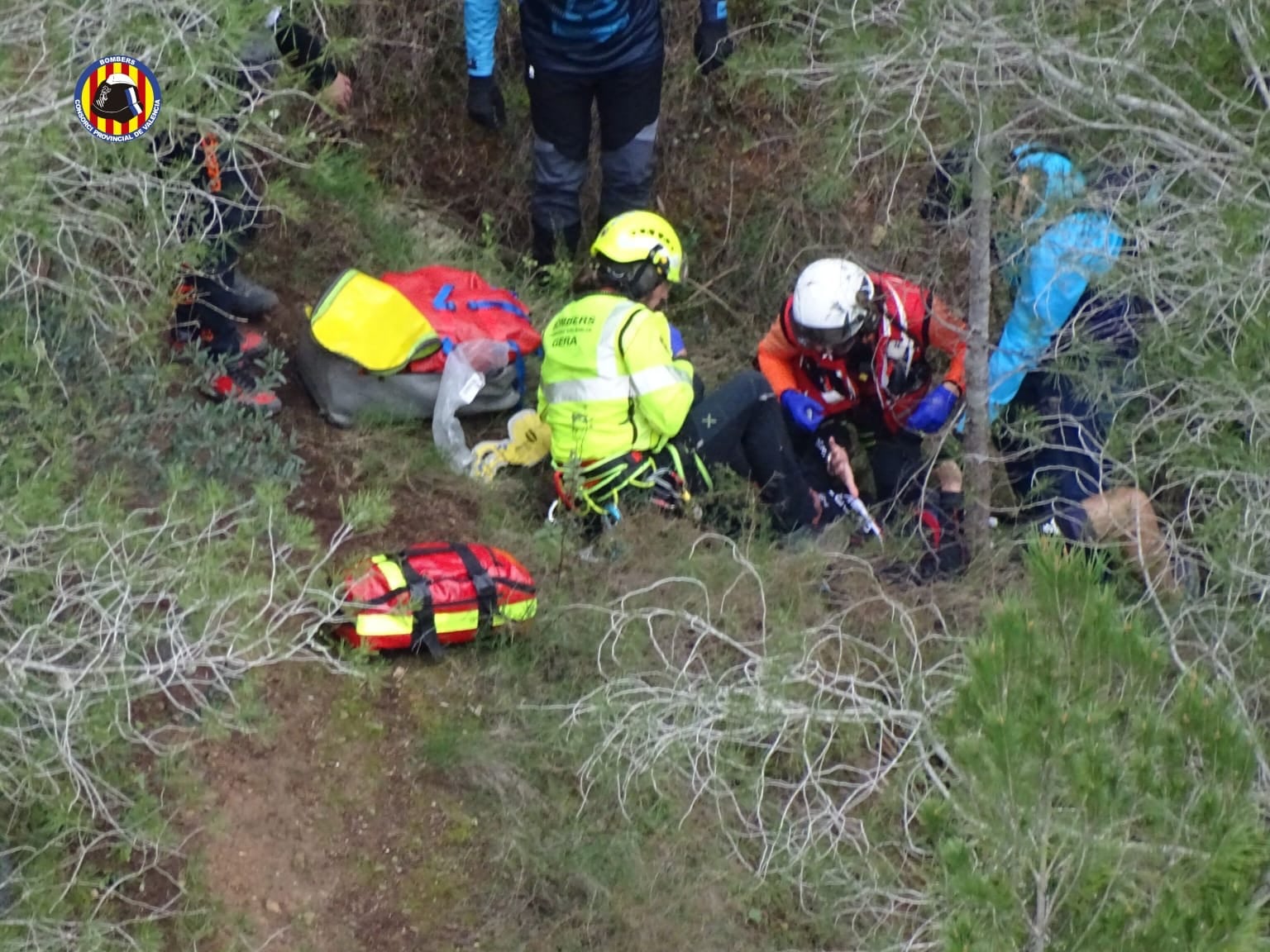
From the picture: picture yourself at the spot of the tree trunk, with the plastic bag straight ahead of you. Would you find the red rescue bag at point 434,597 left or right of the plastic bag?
left

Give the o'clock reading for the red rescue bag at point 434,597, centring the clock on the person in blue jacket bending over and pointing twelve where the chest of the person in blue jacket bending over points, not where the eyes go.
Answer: The red rescue bag is roughly at 11 o'clock from the person in blue jacket bending over.

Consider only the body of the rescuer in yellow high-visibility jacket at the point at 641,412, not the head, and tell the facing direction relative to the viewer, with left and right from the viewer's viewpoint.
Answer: facing away from the viewer and to the right of the viewer

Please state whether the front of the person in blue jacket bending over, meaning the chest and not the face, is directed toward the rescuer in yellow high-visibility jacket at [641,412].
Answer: yes

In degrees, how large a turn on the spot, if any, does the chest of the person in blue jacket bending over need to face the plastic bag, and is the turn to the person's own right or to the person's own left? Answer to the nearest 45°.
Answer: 0° — they already face it

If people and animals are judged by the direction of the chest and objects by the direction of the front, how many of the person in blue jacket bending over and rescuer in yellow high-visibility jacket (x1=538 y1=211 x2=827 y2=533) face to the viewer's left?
1

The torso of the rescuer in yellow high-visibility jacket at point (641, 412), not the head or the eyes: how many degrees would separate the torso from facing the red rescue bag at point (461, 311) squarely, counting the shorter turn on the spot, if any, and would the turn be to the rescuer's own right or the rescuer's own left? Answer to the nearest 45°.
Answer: approximately 90° to the rescuer's own left

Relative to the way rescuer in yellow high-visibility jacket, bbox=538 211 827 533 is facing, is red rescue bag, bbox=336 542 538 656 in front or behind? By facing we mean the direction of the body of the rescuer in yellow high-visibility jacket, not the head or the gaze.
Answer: behind

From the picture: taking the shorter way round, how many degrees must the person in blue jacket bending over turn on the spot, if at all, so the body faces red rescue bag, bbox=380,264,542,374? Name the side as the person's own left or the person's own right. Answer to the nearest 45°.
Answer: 0° — they already face it

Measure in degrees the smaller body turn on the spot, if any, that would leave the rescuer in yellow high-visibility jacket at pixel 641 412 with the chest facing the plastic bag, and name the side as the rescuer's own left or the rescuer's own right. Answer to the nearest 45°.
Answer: approximately 90° to the rescuer's own left

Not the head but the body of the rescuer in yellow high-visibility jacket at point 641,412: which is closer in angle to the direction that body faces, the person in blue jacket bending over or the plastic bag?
the person in blue jacket bending over

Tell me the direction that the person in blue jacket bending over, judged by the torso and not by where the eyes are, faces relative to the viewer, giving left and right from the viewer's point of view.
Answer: facing to the left of the viewer
